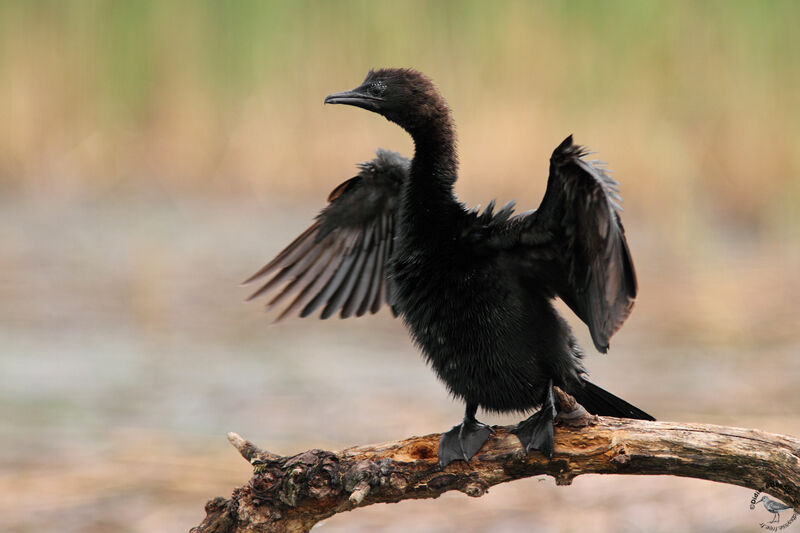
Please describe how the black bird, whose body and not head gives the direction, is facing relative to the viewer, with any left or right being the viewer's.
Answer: facing the viewer and to the left of the viewer
